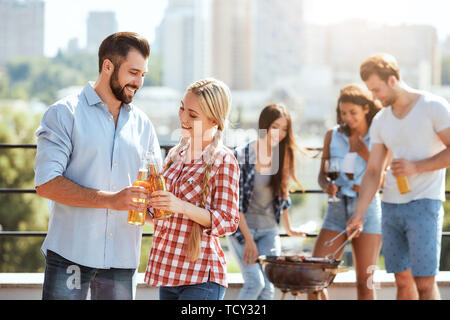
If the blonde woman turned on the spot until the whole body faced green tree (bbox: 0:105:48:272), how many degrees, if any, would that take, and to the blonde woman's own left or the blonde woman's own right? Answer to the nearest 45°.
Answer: approximately 135° to the blonde woman's own right

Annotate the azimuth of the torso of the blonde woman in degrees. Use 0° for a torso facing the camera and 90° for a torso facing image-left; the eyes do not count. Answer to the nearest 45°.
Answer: approximately 45°

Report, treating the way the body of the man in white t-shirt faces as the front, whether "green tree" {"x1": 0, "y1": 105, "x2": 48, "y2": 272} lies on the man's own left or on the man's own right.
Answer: on the man's own right

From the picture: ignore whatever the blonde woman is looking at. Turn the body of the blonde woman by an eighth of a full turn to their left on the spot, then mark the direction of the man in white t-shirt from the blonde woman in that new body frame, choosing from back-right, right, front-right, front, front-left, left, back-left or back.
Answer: back-left
